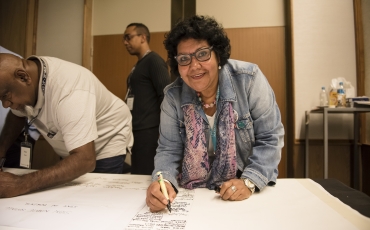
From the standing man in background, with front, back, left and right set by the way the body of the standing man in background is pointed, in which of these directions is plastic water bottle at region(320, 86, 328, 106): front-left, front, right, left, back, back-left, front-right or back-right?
back

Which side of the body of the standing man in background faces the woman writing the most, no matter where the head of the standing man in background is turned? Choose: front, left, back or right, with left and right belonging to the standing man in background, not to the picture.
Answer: left

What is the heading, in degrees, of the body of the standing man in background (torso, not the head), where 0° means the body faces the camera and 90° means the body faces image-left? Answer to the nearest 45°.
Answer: approximately 90°

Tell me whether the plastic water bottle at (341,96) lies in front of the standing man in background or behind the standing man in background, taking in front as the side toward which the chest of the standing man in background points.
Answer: behind

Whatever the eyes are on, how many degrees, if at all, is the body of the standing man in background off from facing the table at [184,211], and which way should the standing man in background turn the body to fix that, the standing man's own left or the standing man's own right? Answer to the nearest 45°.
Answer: approximately 90° to the standing man's own left
